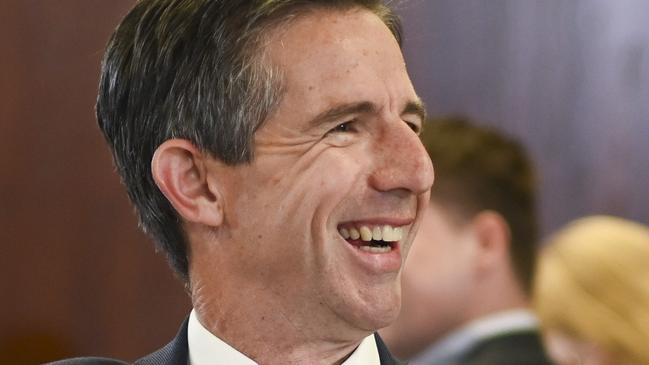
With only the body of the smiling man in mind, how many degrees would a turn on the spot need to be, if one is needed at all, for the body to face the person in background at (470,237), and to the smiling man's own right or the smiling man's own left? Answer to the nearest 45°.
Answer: approximately 90° to the smiling man's own left

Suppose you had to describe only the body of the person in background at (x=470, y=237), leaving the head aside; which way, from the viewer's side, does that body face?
to the viewer's left

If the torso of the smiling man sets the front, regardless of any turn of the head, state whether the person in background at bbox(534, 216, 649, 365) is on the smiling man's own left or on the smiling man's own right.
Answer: on the smiling man's own left
